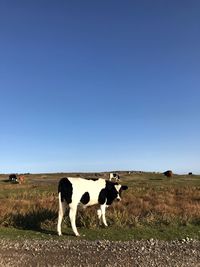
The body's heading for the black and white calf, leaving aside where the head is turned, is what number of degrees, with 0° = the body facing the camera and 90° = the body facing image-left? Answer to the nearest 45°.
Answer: approximately 225°
